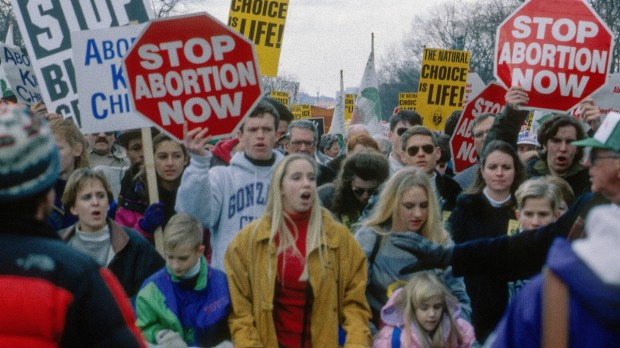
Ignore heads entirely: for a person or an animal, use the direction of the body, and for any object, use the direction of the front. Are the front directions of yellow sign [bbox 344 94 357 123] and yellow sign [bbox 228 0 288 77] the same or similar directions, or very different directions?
same or similar directions

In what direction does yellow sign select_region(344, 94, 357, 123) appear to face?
toward the camera

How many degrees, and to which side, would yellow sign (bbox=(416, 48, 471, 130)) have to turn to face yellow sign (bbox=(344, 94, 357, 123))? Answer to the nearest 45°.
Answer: approximately 180°

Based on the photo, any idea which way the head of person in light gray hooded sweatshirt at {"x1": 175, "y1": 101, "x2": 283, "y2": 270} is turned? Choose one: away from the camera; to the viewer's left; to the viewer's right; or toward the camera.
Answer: toward the camera

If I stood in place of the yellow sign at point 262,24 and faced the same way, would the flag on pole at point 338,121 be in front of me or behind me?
behind

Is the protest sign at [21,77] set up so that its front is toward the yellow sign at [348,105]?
no

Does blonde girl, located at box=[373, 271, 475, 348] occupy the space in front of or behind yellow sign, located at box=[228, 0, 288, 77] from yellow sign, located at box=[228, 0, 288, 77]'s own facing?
in front

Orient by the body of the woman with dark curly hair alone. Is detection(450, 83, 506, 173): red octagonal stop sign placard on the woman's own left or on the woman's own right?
on the woman's own left

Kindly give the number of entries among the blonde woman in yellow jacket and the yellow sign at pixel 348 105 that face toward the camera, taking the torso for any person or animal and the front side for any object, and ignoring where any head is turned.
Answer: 2

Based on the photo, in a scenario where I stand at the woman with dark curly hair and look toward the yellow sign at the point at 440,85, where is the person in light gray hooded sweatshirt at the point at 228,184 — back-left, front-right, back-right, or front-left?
back-left

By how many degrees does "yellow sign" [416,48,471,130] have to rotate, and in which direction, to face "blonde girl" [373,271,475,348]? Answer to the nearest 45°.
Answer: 0° — it already faces them

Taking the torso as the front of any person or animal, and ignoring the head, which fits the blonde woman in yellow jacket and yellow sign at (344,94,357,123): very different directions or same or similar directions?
same or similar directions

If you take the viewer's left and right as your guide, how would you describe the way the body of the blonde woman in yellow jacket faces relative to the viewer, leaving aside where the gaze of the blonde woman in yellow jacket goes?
facing the viewer

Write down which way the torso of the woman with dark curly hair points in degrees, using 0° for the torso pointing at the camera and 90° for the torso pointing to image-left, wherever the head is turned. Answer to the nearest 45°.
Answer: approximately 315°

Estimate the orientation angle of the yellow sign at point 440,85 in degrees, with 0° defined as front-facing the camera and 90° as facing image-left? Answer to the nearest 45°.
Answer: approximately 0°
